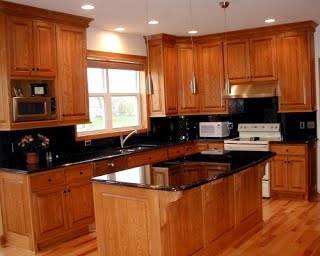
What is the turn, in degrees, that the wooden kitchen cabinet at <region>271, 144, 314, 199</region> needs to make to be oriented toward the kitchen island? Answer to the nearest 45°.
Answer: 0° — it already faces it

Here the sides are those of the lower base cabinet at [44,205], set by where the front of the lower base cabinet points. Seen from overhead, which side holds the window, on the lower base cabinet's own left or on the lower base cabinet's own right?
on the lower base cabinet's own left

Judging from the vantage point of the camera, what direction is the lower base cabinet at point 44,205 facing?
facing the viewer and to the right of the viewer

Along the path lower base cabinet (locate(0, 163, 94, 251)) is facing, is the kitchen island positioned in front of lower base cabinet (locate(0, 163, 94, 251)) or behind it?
in front

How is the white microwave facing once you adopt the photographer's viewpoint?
facing the viewer and to the left of the viewer

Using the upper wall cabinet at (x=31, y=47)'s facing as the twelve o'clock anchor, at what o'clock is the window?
The window is roughly at 9 o'clock from the upper wall cabinet.

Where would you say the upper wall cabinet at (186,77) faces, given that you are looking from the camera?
facing the viewer

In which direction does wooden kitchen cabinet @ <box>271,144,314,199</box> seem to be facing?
toward the camera
